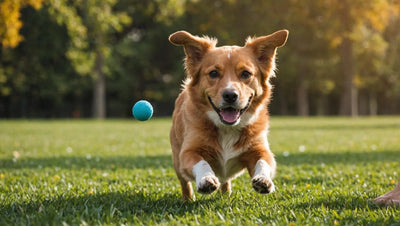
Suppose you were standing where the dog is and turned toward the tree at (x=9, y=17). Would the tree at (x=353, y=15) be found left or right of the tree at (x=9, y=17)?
right

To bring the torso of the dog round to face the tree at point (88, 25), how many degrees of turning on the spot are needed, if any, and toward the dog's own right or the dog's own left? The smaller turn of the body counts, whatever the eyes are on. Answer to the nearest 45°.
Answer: approximately 180°

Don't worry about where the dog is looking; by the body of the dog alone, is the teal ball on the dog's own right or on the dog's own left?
on the dog's own right

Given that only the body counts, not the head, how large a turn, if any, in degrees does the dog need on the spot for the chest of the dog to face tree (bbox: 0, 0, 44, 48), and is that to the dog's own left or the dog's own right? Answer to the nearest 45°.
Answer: approximately 135° to the dog's own right

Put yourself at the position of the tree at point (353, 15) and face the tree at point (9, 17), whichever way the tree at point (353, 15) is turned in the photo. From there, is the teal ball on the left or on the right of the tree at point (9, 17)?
left

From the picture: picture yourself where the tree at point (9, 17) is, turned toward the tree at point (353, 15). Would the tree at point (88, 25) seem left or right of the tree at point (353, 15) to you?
left

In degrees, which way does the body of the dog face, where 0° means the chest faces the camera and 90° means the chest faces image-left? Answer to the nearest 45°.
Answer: approximately 0°

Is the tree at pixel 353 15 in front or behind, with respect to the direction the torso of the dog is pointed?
behind
